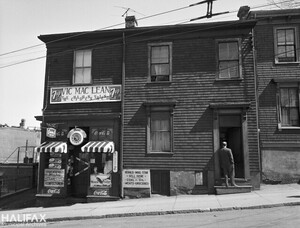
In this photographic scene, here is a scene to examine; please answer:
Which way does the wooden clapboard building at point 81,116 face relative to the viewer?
toward the camera

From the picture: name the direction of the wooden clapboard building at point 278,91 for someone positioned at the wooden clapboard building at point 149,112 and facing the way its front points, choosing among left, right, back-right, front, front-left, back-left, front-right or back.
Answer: left

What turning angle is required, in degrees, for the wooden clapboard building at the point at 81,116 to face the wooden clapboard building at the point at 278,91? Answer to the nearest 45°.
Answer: approximately 90° to its left

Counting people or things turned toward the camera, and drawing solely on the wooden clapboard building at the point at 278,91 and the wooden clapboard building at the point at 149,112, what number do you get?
2

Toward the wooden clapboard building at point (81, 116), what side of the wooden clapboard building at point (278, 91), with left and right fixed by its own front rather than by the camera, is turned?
right

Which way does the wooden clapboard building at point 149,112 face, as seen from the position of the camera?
facing the viewer

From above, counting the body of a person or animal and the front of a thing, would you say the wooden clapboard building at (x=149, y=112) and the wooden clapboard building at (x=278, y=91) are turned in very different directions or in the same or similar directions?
same or similar directions

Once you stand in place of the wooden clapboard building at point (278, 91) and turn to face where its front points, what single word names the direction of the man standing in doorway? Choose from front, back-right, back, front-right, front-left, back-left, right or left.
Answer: front-right

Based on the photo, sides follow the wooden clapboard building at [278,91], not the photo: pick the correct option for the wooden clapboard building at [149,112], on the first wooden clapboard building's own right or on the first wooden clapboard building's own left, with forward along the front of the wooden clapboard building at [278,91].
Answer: on the first wooden clapboard building's own right

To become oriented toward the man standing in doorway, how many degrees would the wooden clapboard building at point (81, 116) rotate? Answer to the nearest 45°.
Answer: approximately 45° to its left

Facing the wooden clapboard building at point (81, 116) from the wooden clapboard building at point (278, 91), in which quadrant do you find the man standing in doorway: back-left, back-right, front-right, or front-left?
front-left
